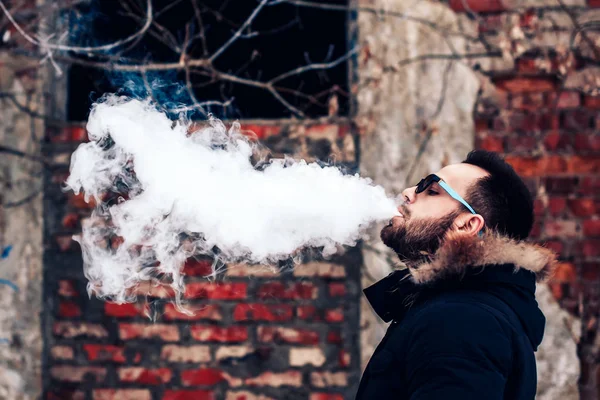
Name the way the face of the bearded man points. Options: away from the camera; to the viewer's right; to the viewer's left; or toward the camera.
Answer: to the viewer's left

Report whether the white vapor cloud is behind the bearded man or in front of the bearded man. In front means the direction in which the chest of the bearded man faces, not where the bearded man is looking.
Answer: in front

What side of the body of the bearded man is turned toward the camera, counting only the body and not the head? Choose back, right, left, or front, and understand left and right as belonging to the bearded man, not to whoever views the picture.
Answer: left
